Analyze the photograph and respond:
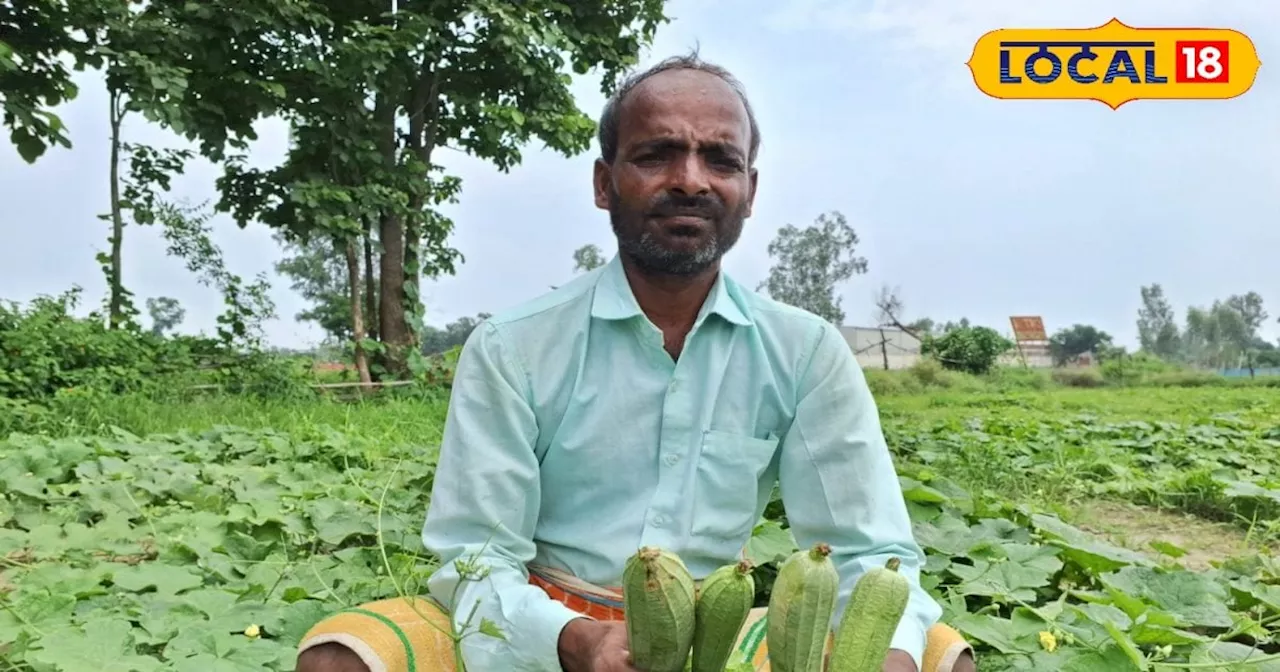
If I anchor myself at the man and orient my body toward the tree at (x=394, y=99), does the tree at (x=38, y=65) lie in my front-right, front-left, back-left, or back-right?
front-left

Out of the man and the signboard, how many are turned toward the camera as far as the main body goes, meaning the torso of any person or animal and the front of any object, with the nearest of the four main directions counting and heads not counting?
2

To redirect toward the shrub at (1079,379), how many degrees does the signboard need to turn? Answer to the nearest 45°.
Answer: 0° — it already faces it

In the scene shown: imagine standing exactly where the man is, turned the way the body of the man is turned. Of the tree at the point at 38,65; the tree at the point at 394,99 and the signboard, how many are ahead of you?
0

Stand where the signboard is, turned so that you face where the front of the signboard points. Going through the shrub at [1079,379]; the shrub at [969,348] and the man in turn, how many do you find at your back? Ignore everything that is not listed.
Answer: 0

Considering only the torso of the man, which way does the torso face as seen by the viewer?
toward the camera

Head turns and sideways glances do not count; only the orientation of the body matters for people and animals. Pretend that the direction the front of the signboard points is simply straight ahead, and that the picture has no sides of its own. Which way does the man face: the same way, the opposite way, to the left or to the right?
the same way

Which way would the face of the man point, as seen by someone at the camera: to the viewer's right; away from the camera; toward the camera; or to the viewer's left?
toward the camera

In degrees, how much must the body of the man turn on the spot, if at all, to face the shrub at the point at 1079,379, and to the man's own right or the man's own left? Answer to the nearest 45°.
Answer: approximately 135° to the man's own left

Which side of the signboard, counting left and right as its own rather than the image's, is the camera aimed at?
front

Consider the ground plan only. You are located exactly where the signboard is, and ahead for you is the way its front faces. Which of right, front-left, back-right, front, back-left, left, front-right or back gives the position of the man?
front

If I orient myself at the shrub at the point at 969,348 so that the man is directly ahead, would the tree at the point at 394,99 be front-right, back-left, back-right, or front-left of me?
front-right

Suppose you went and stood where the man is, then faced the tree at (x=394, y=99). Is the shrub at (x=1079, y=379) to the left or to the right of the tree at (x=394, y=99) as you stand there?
right
